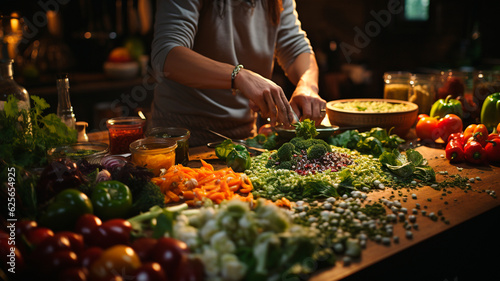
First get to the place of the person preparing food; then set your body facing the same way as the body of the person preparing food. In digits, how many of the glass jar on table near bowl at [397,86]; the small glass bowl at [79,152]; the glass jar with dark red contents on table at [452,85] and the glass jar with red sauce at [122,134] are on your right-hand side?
2

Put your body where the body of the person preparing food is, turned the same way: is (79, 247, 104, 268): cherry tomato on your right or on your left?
on your right

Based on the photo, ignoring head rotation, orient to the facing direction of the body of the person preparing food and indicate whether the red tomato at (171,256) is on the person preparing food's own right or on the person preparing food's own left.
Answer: on the person preparing food's own right

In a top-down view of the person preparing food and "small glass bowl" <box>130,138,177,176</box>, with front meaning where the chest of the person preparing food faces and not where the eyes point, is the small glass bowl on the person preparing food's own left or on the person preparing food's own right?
on the person preparing food's own right

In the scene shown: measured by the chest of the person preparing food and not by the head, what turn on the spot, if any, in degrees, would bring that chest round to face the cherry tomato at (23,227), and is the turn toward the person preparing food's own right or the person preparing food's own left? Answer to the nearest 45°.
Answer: approximately 45° to the person preparing food's own right

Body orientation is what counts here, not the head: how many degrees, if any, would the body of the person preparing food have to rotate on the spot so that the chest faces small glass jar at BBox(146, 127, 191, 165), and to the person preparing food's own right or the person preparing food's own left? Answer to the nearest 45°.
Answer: approximately 45° to the person preparing food's own right

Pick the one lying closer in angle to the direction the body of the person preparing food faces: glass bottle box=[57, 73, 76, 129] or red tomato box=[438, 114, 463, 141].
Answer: the red tomato

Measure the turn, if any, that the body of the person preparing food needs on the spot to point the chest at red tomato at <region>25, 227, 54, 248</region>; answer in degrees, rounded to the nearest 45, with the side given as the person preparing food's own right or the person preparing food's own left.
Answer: approximately 45° to the person preparing food's own right

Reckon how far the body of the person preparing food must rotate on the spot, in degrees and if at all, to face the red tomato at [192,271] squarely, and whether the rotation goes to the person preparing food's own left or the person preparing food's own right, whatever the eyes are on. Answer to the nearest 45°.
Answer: approximately 45° to the person preparing food's own right

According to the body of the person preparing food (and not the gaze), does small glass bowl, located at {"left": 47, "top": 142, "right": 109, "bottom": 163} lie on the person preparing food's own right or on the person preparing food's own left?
on the person preparing food's own right

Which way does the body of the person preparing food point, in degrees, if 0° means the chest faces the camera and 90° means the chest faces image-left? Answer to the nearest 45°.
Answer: approximately 315°

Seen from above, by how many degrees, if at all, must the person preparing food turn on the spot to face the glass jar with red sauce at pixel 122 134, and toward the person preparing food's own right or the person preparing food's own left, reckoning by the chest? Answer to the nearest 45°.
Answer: approximately 90° to the person preparing food's own right
